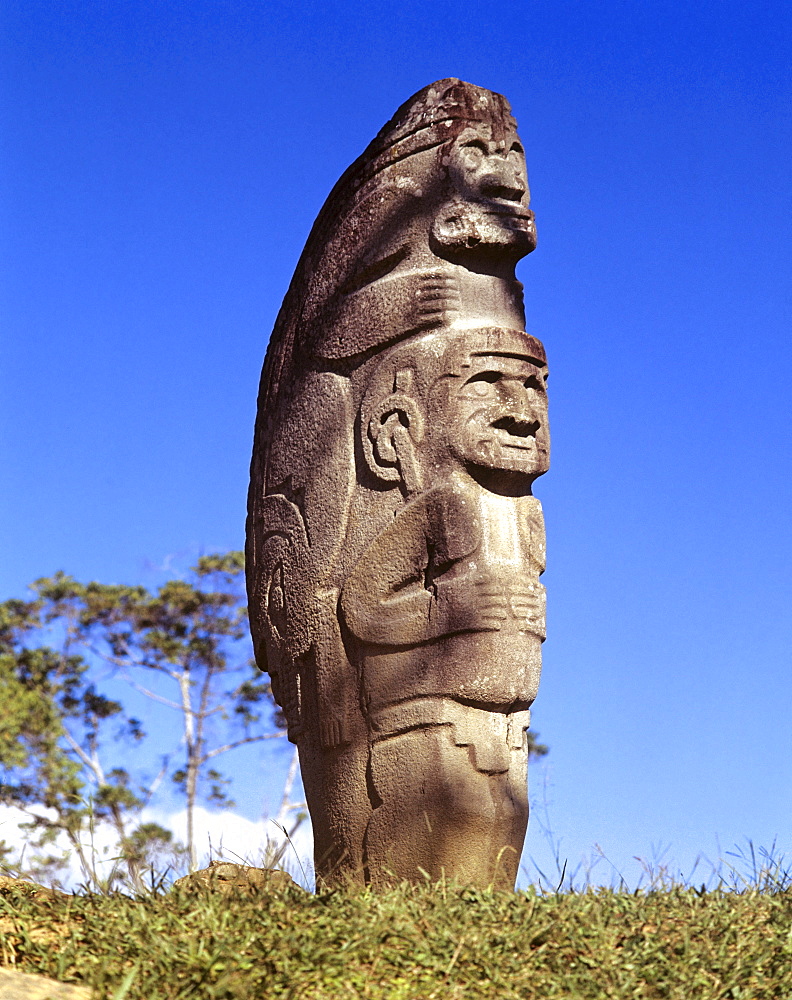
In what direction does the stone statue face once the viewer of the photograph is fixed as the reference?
facing the viewer and to the right of the viewer
